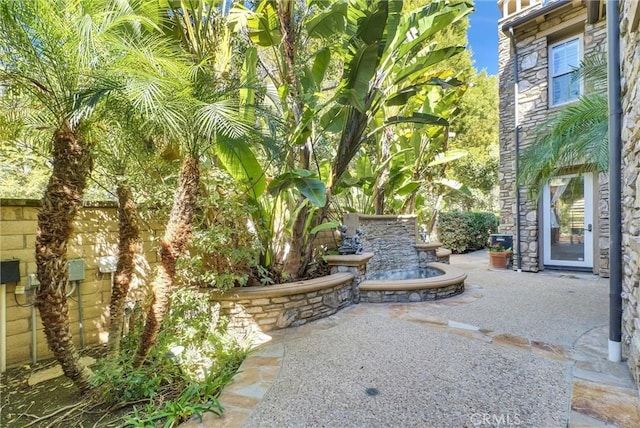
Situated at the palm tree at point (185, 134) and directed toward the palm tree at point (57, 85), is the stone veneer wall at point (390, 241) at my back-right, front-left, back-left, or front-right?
back-right

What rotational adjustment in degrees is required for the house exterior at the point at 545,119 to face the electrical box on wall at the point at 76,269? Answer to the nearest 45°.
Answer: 0° — it already faces it

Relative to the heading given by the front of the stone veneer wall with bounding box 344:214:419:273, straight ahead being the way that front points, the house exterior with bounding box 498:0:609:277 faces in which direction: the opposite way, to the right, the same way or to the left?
to the right
